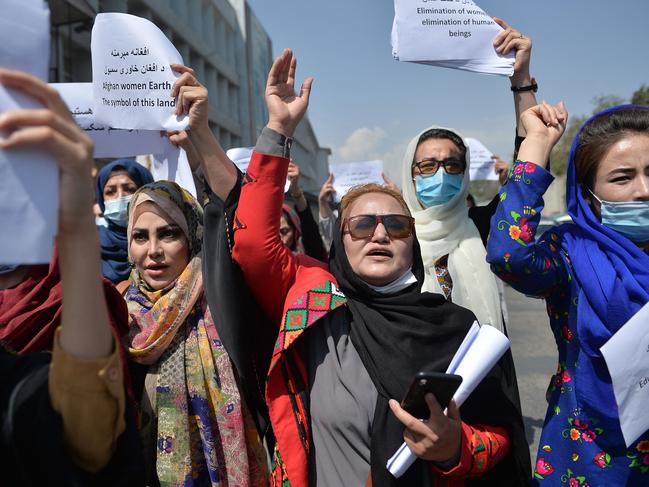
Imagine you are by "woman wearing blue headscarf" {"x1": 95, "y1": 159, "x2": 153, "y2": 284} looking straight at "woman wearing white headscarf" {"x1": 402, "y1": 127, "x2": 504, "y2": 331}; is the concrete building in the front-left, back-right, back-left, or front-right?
back-left

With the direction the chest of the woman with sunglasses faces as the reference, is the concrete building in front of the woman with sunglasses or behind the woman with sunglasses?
behind

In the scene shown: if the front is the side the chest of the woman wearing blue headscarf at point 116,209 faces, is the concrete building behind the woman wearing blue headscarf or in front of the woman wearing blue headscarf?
behind

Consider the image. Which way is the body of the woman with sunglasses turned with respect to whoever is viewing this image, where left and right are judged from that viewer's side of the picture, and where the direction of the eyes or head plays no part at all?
facing the viewer

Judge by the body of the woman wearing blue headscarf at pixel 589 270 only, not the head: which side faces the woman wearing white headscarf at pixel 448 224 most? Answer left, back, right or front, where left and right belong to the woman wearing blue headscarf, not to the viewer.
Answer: back

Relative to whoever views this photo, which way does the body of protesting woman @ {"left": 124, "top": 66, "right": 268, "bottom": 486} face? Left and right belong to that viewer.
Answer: facing the viewer and to the left of the viewer

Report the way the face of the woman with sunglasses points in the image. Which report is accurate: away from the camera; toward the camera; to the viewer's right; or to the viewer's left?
toward the camera

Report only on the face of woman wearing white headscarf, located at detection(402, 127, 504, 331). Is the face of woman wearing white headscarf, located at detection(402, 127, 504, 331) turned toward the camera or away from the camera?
toward the camera

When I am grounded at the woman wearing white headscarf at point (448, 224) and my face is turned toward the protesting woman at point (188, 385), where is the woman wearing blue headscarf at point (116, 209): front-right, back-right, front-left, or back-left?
front-right

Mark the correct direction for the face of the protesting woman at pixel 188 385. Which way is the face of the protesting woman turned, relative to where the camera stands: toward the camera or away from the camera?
toward the camera

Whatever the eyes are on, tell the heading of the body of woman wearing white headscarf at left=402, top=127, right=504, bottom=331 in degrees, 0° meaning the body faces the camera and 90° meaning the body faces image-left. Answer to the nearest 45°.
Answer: approximately 0°

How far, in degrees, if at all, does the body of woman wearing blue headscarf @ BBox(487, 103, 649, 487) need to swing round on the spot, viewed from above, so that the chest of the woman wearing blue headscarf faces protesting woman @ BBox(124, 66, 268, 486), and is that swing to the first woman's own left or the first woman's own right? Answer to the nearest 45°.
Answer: approximately 135° to the first woman's own right

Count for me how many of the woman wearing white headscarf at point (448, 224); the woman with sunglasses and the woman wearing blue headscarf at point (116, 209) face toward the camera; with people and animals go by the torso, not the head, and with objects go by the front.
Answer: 3

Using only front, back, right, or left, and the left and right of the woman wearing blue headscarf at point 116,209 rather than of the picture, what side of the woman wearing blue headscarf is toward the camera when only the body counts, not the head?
front

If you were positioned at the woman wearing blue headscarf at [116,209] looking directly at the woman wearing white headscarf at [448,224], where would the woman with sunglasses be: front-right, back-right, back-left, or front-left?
front-right
